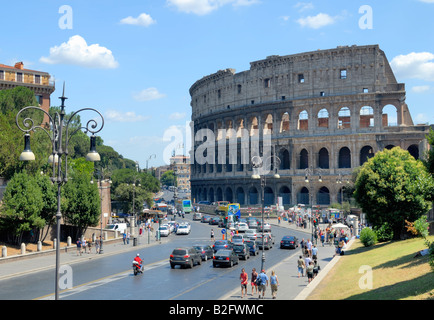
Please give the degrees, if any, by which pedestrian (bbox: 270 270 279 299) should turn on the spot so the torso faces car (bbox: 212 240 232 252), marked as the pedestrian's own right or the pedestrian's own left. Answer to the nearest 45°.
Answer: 0° — they already face it

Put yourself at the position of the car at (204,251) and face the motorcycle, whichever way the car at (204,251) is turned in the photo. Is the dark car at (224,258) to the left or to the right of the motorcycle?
left

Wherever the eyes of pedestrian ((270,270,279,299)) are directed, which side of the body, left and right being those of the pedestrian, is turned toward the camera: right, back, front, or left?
back

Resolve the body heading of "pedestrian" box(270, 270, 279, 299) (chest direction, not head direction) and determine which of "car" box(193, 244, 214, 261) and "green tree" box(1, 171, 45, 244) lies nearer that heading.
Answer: the car

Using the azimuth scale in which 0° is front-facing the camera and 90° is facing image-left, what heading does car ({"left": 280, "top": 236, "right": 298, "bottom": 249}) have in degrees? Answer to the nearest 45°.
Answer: approximately 225°

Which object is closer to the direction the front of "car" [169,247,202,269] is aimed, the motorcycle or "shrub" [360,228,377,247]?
the shrub

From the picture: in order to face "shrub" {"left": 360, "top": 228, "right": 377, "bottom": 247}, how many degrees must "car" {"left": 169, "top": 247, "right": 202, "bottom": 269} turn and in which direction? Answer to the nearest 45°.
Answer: approximately 45° to its right

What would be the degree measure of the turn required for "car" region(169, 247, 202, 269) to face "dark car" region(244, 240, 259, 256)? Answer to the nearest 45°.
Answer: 0° — it already faces it

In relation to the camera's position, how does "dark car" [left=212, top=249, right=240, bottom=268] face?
facing away from the viewer and to the right of the viewer
